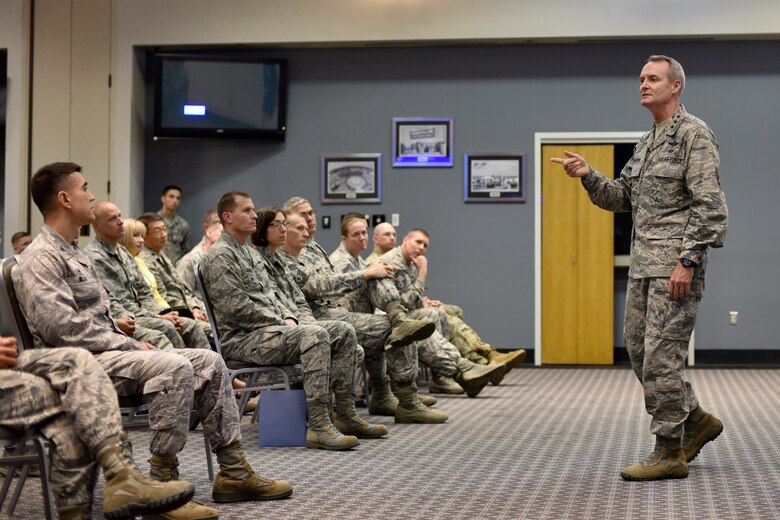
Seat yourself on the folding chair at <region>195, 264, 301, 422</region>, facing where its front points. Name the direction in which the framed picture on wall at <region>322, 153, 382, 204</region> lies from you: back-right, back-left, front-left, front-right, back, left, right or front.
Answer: left

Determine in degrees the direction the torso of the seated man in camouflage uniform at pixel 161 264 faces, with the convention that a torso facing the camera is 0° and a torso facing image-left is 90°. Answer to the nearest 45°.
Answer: approximately 315°

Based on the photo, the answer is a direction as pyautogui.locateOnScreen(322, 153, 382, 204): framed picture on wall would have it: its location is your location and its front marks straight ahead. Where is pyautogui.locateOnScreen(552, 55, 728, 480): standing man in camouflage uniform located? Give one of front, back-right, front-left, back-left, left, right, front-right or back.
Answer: front

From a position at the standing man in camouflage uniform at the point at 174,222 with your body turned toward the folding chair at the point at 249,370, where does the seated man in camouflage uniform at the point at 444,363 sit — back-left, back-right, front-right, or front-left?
front-left

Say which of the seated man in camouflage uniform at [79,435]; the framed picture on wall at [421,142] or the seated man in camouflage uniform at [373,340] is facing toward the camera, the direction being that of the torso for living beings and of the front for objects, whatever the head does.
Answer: the framed picture on wall

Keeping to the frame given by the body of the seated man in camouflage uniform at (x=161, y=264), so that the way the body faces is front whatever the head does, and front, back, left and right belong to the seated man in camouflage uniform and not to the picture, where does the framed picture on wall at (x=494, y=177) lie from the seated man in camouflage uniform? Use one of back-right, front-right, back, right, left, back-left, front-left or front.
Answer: left

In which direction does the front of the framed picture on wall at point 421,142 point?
toward the camera

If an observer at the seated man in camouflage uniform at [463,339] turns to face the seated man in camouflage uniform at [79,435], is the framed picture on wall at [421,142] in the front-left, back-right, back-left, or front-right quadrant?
back-right

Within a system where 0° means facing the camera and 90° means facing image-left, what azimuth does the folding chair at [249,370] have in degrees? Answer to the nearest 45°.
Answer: approximately 270°

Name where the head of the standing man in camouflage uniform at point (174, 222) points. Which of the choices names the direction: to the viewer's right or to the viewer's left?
to the viewer's right

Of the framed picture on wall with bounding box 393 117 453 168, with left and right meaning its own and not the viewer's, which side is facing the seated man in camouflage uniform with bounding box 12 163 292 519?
front

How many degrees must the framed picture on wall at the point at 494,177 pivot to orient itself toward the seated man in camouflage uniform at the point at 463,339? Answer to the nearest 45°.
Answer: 0° — it already faces them

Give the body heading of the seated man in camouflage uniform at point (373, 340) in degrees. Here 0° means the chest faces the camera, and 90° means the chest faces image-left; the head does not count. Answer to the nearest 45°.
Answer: approximately 270°

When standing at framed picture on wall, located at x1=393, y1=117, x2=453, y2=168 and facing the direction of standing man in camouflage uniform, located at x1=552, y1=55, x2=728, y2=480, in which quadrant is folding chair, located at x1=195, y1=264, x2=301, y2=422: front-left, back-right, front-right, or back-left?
front-right

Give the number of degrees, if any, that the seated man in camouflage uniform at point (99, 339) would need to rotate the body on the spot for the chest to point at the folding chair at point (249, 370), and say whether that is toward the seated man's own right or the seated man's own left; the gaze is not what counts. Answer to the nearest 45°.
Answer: approximately 90° to the seated man's own left

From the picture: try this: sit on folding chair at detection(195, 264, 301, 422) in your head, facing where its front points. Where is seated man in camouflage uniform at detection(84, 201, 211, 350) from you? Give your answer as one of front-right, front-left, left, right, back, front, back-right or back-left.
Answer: back-left

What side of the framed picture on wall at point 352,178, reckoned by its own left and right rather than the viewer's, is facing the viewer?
front

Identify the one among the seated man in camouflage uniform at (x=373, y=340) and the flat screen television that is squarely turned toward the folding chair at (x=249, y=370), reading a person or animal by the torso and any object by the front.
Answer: the flat screen television
